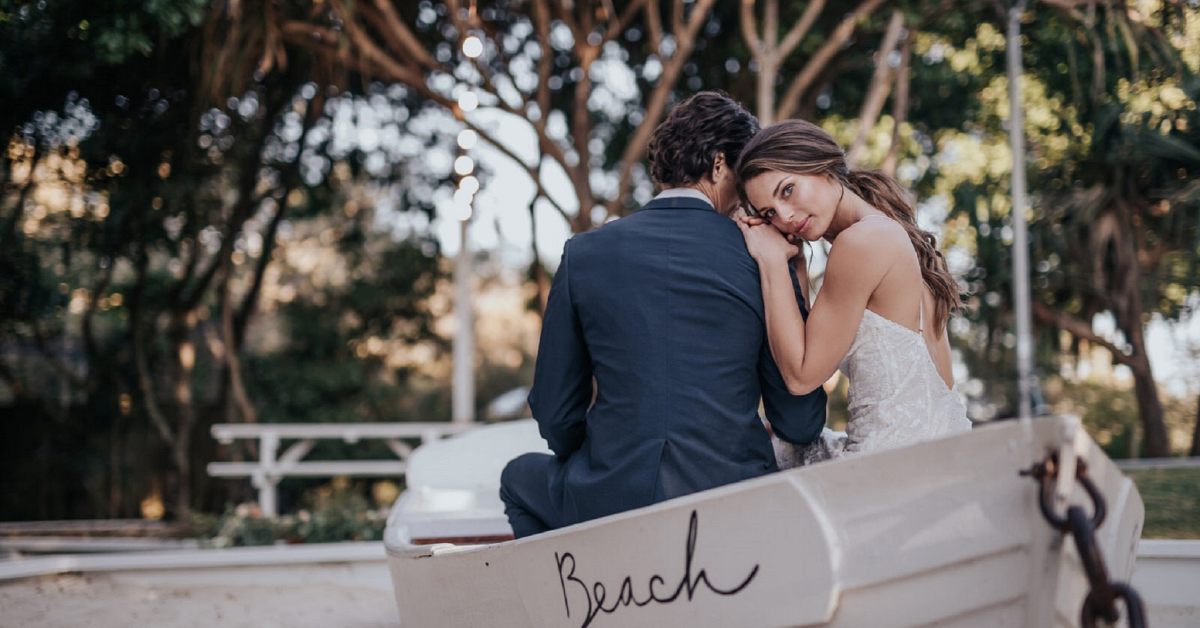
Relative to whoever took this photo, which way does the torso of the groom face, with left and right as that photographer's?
facing away from the viewer

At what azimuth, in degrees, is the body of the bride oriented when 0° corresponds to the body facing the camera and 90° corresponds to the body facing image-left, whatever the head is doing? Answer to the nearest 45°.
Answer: approximately 90°

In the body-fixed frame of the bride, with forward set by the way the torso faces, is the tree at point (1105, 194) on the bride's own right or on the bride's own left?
on the bride's own right
